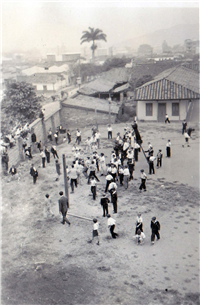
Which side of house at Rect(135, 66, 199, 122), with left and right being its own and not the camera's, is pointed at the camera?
front

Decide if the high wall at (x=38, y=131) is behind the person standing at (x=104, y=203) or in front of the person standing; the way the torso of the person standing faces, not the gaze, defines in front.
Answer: in front

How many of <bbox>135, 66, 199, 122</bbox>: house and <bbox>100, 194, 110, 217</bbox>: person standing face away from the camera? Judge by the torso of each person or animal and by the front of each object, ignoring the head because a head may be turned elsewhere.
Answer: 1

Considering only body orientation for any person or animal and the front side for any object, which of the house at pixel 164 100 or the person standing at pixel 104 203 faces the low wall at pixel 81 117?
the person standing

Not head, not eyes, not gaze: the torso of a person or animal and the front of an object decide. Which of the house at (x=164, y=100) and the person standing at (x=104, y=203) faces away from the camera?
the person standing

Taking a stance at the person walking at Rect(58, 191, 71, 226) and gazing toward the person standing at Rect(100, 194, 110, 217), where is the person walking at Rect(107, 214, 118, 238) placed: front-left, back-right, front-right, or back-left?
front-right

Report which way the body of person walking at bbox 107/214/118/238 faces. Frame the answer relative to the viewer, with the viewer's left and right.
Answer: facing away from the viewer and to the left of the viewer

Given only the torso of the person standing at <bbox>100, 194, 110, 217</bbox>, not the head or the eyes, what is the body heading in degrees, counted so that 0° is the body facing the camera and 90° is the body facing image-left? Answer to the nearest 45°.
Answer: approximately 180°

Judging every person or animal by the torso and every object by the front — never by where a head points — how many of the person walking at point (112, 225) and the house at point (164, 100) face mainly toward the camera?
1

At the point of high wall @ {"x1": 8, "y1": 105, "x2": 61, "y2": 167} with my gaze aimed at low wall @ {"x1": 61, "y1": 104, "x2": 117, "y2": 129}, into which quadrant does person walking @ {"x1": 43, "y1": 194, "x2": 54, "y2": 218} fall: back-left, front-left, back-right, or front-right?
back-right

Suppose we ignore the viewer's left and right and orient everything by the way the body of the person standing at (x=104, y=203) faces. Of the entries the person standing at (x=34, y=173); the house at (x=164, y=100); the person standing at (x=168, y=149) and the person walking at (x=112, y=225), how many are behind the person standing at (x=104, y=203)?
1

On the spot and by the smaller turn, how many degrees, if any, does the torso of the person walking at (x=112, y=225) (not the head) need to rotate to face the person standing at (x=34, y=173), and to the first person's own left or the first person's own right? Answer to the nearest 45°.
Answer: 0° — they already face them

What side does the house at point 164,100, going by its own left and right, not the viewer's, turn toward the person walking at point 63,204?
front

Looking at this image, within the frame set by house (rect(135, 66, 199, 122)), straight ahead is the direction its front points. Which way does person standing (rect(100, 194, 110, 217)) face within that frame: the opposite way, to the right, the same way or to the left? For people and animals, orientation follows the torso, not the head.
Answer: the opposite way
